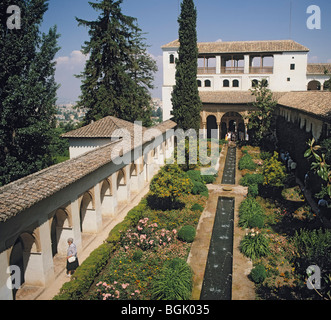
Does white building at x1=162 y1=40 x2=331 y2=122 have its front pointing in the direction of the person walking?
yes

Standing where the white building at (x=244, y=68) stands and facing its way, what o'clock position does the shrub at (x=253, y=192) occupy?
The shrub is roughly at 12 o'clock from the white building.

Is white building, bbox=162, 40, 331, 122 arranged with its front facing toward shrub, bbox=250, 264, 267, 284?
yes

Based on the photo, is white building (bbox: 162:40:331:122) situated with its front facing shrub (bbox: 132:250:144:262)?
yes

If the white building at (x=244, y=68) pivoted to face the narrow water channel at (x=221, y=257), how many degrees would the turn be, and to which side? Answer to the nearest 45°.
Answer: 0° — it already faces it

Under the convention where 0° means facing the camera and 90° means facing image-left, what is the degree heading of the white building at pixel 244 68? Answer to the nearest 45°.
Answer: approximately 0°

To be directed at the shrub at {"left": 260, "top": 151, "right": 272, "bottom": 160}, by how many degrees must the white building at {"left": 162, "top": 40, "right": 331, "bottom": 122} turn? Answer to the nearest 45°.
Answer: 0° — it already faces it

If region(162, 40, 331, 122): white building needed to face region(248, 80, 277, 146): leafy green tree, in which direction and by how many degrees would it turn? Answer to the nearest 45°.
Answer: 0° — it already faces it

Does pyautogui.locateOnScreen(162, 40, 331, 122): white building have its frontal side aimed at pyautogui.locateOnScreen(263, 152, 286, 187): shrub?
yes
